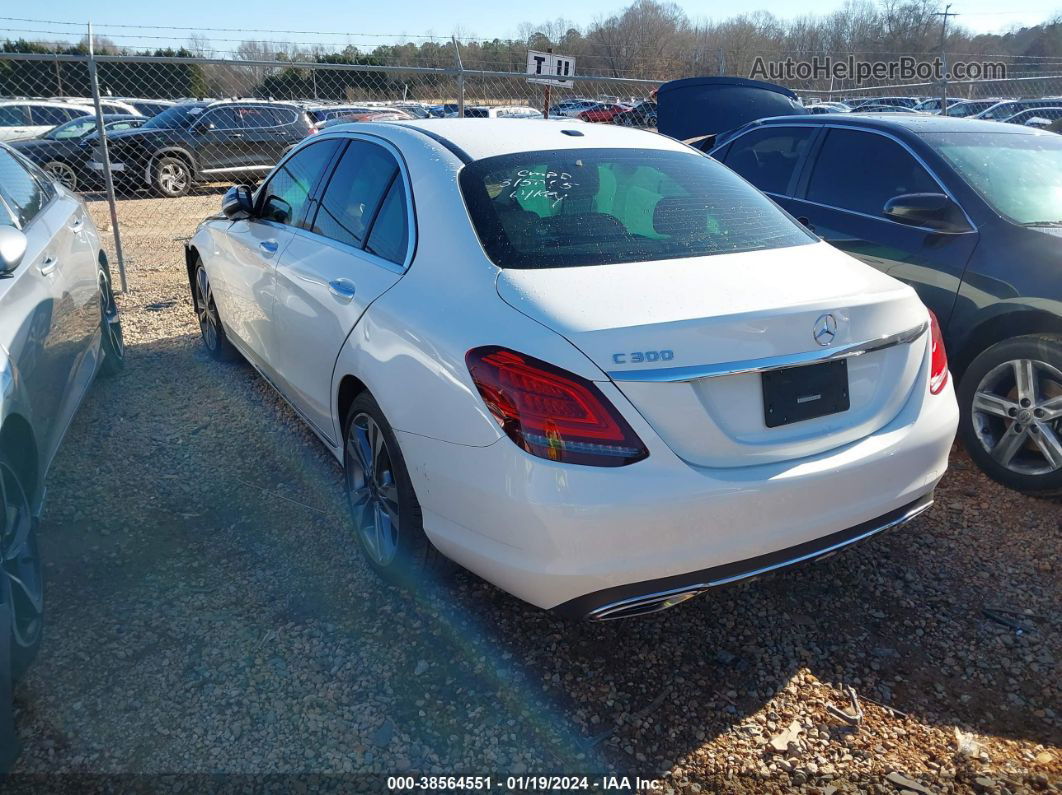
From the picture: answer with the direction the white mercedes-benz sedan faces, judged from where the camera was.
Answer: facing away from the viewer and to the left of the viewer

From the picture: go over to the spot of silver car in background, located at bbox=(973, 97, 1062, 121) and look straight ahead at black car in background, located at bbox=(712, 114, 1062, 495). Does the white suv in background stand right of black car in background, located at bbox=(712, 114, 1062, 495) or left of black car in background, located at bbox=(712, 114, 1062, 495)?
right

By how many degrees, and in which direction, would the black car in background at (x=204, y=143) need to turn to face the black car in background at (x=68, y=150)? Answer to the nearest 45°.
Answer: approximately 45° to its right

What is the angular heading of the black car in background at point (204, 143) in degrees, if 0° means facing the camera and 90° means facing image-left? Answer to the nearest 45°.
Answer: approximately 45°

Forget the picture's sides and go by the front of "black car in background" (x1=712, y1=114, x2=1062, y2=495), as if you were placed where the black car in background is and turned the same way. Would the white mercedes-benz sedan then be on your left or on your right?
on your right

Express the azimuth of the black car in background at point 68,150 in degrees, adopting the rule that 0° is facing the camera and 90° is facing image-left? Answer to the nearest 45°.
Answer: approximately 45°

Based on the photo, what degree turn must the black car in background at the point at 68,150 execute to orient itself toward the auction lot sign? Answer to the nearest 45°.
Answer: approximately 90° to its left
